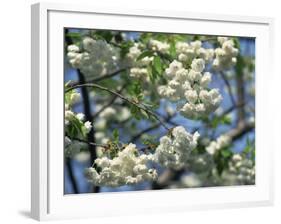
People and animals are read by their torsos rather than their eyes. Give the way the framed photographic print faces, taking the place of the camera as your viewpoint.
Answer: facing the viewer and to the right of the viewer
